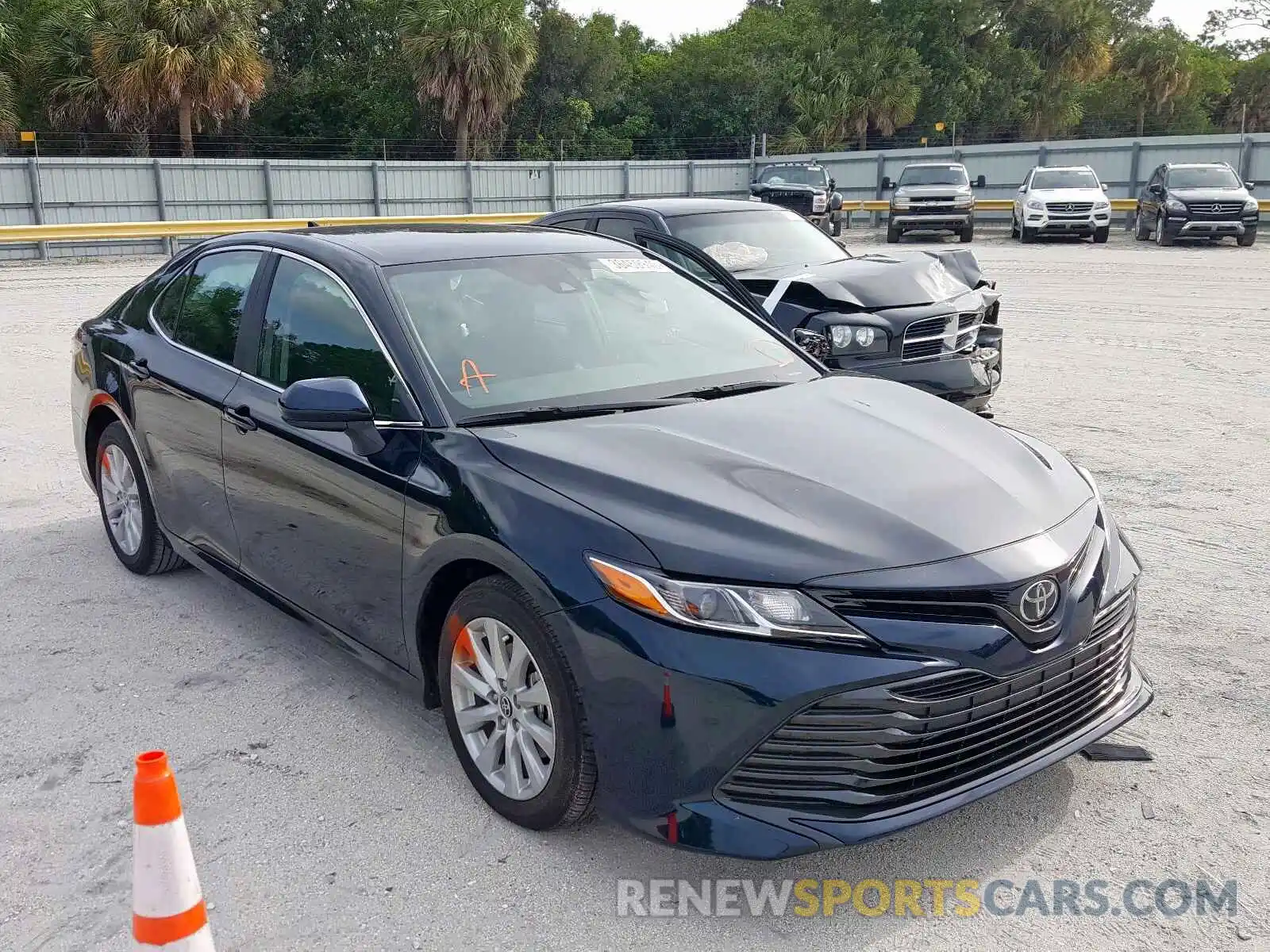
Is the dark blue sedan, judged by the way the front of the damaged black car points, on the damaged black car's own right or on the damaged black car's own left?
on the damaged black car's own right

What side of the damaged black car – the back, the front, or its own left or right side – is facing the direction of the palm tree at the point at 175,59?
back

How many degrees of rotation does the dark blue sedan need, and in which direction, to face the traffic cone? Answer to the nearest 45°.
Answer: approximately 90° to its right

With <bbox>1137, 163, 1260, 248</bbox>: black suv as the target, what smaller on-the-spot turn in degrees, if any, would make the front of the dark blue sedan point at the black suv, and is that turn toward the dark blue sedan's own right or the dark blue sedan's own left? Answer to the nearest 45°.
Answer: approximately 90° to the dark blue sedan's own left

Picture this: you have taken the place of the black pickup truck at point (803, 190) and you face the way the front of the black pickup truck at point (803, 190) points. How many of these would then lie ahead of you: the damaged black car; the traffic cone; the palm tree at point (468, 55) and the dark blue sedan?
3

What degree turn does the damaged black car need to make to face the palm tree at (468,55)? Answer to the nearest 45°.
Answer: approximately 135° to its left

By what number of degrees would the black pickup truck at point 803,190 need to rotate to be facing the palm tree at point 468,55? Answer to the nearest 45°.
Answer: approximately 135° to its right

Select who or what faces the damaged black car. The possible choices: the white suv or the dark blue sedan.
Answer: the white suv

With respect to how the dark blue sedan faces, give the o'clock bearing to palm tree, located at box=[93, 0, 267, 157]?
The palm tree is roughly at 7 o'clock from the dark blue sedan.

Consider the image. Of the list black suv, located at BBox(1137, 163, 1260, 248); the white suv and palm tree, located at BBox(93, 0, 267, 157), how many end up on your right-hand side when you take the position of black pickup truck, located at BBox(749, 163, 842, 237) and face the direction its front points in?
1

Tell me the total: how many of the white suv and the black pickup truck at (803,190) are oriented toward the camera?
2

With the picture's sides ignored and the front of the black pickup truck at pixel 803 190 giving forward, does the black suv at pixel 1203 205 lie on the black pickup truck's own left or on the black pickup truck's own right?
on the black pickup truck's own left
